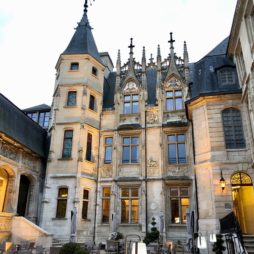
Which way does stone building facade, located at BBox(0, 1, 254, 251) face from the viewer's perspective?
toward the camera
